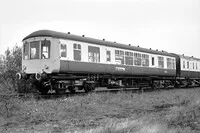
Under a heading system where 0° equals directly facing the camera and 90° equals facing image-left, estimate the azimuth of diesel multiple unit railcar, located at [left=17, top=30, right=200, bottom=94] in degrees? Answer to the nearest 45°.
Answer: approximately 45°
